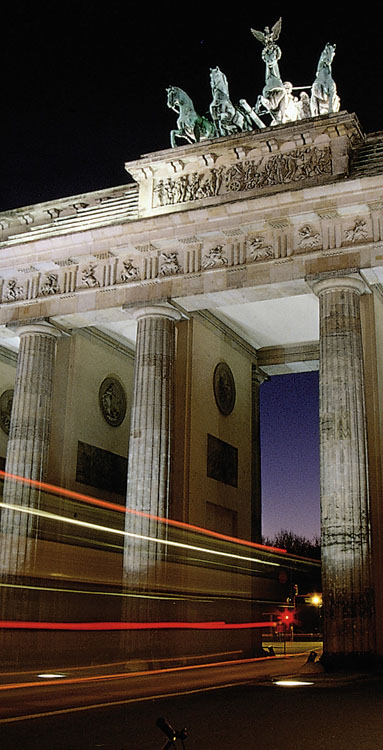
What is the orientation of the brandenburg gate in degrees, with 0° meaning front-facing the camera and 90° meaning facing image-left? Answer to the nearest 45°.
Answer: approximately 45°
